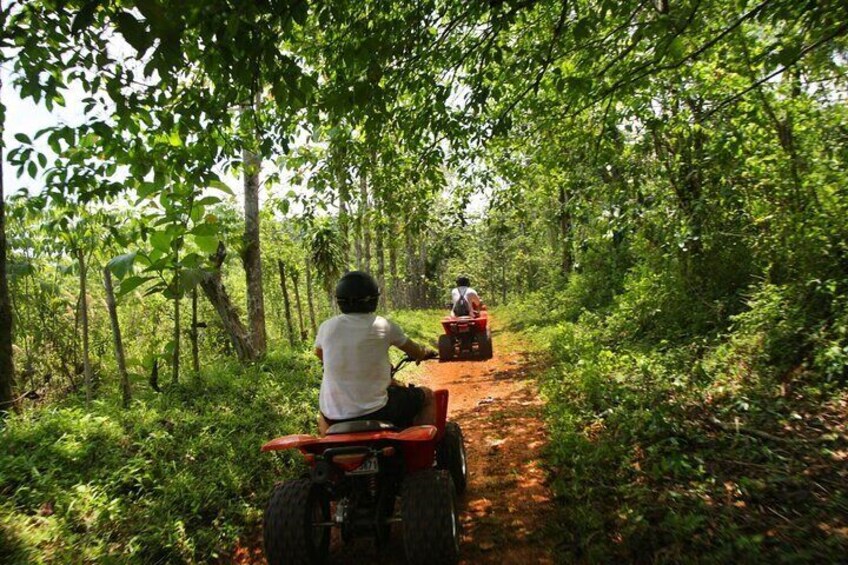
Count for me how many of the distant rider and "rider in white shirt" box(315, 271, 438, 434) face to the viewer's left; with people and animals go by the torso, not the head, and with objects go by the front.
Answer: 0

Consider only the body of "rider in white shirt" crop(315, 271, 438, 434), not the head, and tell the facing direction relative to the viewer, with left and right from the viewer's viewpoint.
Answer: facing away from the viewer and to the right of the viewer

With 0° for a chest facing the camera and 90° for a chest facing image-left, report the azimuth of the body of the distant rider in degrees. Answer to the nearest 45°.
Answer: approximately 180°

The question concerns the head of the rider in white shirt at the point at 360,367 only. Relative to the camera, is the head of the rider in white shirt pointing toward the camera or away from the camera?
away from the camera

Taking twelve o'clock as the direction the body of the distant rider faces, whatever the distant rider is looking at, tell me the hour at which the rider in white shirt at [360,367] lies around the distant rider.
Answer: The rider in white shirt is roughly at 6 o'clock from the distant rider.

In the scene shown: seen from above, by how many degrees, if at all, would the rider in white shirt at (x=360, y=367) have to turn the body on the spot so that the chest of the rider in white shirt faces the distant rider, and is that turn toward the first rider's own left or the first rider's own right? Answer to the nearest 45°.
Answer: approximately 45° to the first rider's own left

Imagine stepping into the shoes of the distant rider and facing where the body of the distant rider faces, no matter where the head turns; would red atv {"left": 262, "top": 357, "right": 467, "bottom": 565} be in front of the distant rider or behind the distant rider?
behind

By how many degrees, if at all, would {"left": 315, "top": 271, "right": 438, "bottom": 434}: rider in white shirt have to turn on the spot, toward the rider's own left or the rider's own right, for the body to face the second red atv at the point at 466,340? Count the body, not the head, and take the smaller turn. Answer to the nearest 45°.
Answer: approximately 45° to the rider's own left
